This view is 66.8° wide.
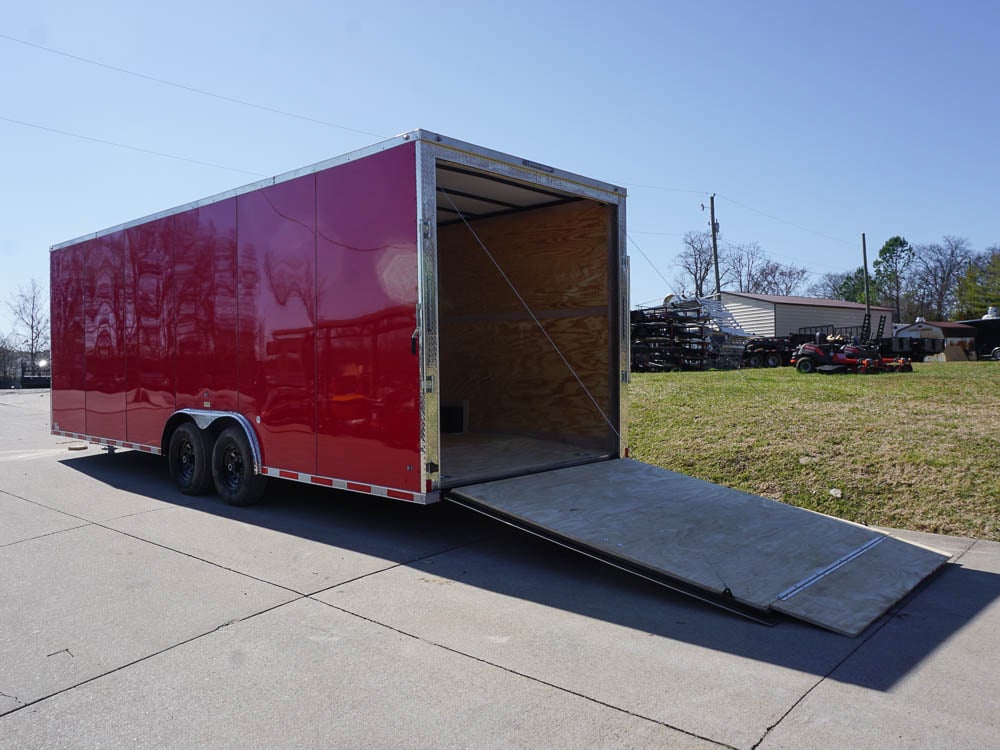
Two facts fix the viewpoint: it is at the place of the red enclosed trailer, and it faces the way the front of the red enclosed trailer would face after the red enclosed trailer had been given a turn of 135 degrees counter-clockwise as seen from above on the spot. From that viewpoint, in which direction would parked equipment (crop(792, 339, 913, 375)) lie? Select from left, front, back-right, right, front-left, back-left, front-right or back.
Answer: back-left

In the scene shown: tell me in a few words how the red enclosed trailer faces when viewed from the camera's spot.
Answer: facing away from the viewer and to the left of the viewer

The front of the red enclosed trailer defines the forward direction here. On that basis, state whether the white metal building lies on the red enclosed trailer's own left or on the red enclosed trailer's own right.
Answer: on the red enclosed trailer's own right
